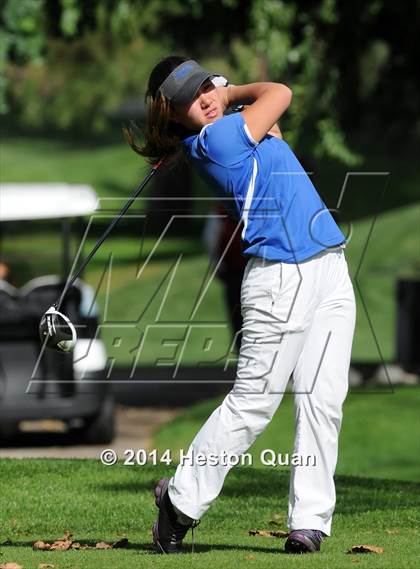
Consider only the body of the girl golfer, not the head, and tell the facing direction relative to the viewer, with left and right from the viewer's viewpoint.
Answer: facing the viewer and to the right of the viewer

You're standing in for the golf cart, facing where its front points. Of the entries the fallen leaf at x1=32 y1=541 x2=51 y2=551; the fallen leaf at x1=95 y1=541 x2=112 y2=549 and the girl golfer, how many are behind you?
3

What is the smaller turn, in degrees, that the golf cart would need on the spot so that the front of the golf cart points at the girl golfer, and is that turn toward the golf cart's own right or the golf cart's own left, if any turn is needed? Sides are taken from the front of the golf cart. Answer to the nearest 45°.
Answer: approximately 180°

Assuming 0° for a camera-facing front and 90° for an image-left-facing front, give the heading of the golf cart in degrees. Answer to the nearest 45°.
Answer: approximately 180°

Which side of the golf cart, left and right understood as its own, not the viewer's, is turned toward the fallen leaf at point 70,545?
back

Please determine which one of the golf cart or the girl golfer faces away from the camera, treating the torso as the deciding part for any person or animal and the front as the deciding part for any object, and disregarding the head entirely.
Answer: the golf cart

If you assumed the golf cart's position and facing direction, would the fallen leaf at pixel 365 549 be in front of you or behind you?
behind

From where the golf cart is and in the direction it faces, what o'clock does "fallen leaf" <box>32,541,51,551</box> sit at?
The fallen leaf is roughly at 6 o'clock from the golf cart.
